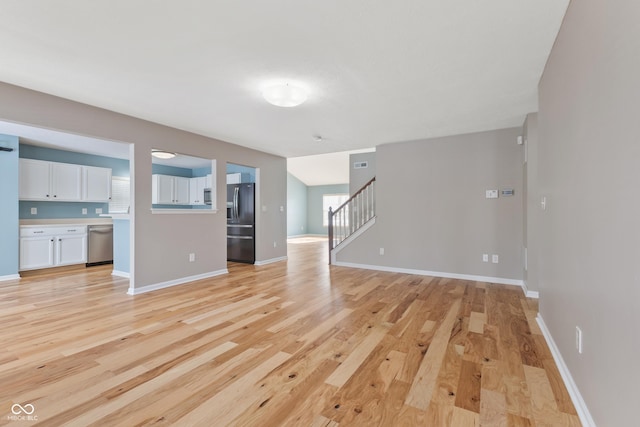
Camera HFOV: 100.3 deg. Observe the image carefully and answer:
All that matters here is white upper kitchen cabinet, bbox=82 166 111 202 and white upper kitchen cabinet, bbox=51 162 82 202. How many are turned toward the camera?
2

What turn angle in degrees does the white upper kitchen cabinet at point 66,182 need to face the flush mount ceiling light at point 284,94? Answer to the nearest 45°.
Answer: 0° — it already faces it

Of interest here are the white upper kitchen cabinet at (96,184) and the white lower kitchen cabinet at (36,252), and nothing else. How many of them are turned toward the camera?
2

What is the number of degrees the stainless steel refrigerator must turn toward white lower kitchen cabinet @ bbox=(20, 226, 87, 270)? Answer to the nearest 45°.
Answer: approximately 45° to its right

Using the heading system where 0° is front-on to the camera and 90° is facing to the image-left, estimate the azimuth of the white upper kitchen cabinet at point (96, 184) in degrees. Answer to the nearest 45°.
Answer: approximately 0°

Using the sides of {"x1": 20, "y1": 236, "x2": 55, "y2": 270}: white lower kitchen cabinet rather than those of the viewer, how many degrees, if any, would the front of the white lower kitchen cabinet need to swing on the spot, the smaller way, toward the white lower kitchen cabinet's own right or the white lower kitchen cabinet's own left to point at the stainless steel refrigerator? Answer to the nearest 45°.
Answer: approximately 45° to the white lower kitchen cabinet's own left

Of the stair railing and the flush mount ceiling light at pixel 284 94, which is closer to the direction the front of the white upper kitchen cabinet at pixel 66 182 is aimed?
the flush mount ceiling light

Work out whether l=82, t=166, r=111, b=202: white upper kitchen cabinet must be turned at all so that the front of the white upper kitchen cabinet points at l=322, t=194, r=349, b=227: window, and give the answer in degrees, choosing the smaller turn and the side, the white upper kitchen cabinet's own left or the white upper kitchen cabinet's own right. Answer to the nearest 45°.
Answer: approximately 90° to the white upper kitchen cabinet's own left
